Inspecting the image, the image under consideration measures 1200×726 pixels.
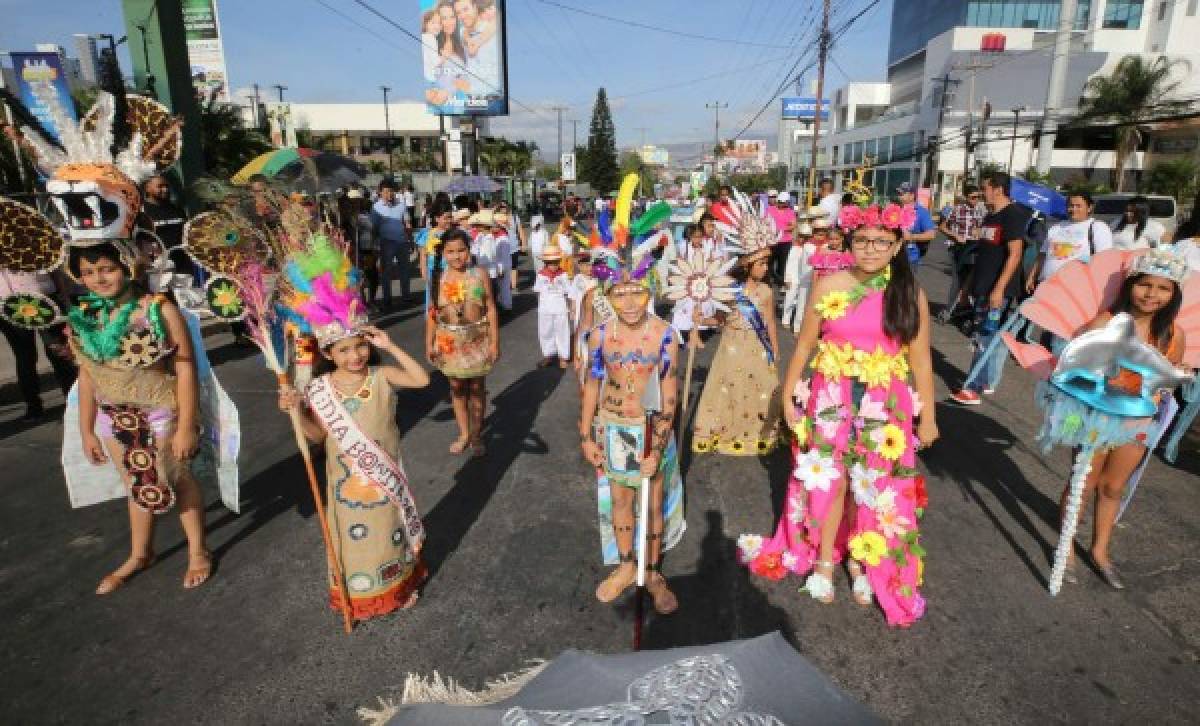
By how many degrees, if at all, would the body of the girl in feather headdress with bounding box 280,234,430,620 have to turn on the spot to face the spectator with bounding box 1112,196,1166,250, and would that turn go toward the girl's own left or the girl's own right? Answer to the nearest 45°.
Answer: approximately 90° to the girl's own left

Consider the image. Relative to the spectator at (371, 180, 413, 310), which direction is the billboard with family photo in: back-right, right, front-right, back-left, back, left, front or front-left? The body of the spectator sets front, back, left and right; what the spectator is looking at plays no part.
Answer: back

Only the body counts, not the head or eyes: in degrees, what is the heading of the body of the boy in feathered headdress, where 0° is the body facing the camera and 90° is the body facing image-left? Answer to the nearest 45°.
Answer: approximately 0°

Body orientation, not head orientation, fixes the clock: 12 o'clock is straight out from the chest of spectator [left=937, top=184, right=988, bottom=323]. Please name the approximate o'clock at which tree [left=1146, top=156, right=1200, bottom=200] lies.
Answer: The tree is roughly at 8 o'clock from the spectator.
